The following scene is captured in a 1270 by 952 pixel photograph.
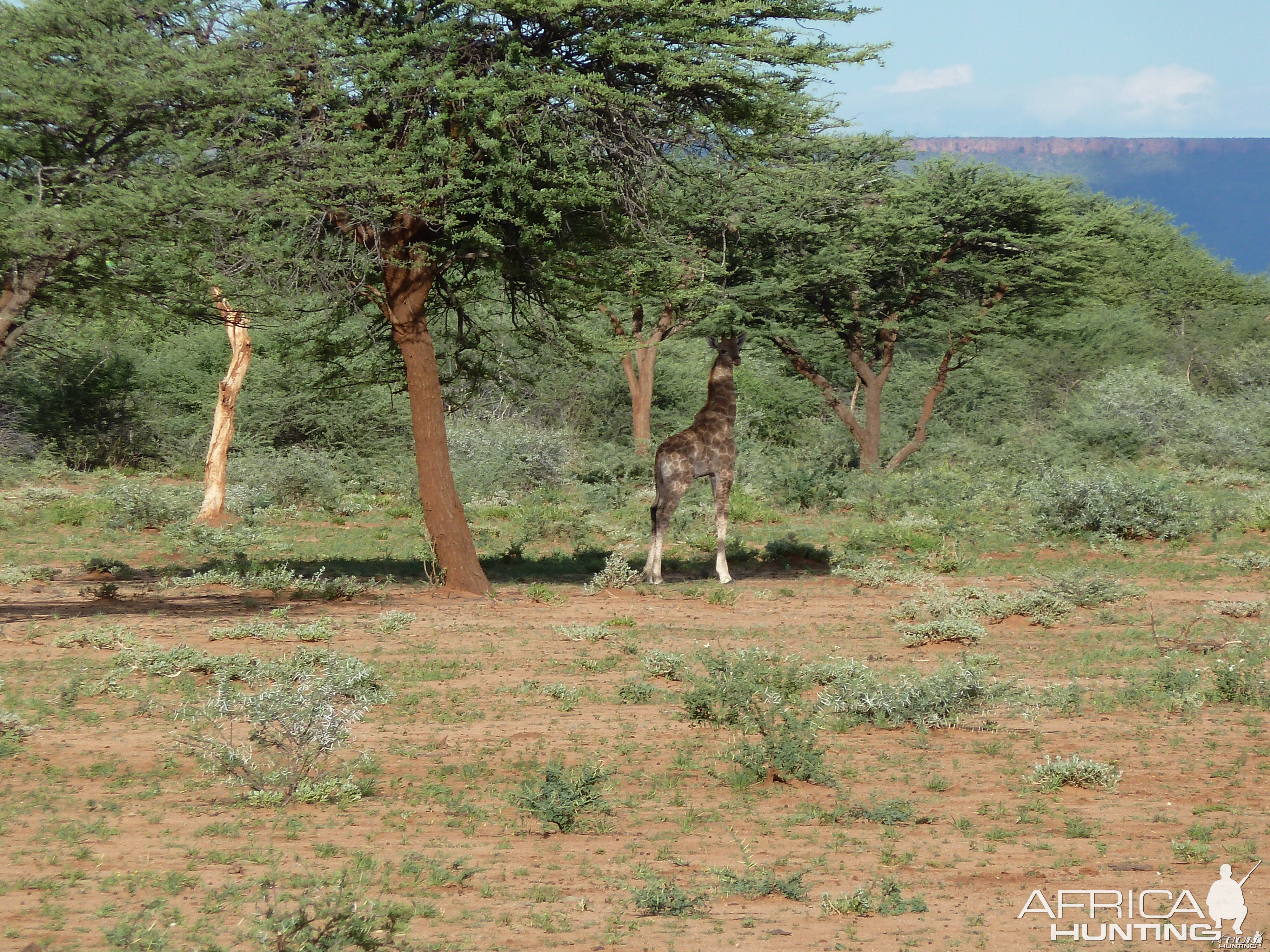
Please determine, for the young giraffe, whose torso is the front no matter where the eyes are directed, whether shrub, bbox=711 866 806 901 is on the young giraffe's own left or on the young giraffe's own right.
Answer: on the young giraffe's own right
